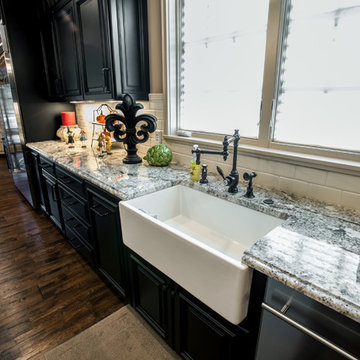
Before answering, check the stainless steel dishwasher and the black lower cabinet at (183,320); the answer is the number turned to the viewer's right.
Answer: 0

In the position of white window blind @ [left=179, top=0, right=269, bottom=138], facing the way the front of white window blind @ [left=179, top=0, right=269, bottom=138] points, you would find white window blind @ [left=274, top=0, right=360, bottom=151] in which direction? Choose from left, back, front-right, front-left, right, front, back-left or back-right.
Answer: left

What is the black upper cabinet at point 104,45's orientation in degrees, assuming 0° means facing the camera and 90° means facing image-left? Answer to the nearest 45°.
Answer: approximately 45°

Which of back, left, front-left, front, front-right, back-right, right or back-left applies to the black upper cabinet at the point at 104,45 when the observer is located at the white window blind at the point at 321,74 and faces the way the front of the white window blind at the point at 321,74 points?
front-right

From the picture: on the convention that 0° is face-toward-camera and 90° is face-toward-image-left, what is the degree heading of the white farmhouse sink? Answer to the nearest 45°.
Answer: approximately 45°

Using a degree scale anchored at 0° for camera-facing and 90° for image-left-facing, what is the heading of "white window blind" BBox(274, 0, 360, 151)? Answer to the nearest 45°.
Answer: approximately 45°

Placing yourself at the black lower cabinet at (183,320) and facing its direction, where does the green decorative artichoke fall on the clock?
The green decorative artichoke is roughly at 4 o'clock from the black lower cabinet.

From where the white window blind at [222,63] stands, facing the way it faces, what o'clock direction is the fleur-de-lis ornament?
The fleur-de-lis ornament is roughly at 2 o'clock from the white window blind.

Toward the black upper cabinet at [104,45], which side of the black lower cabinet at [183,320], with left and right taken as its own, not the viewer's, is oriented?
right

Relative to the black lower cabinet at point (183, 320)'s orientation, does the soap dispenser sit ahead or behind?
behind

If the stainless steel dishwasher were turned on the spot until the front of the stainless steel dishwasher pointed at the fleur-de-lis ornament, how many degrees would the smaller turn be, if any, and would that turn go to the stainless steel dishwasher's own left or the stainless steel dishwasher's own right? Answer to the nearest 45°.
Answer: approximately 90° to the stainless steel dishwasher's own right

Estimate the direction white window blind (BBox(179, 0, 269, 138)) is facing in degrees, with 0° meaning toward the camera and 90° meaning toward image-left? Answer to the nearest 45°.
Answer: approximately 45°

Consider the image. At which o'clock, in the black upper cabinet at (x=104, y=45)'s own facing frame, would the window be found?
The window is roughly at 9 o'clock from the black upper cabinet.

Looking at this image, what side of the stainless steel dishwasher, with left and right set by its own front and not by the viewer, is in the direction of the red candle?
right
